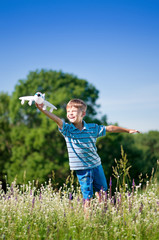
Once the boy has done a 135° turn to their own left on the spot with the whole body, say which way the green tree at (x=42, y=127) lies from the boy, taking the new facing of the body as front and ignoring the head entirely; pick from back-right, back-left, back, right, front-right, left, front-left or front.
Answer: left

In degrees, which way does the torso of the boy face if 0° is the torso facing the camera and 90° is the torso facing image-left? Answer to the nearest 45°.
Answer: approximately 45°
